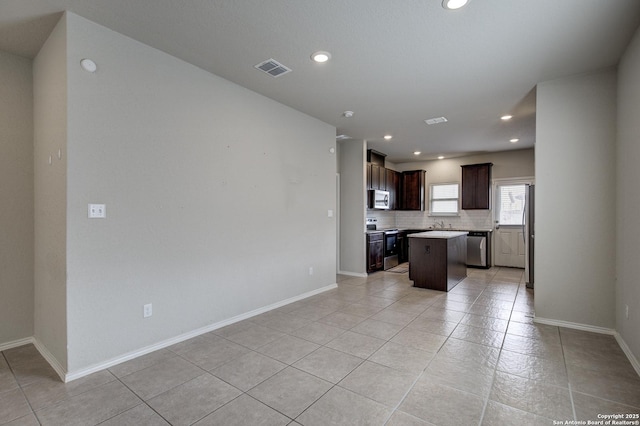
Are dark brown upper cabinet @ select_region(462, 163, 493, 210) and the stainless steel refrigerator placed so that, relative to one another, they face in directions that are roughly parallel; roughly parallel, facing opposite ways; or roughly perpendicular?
roughly perpendicular

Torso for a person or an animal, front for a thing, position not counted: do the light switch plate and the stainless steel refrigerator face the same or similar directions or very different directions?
very different directions

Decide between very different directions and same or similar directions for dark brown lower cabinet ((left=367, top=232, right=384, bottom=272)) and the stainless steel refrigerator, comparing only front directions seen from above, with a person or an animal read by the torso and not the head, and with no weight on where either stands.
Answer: very different directions

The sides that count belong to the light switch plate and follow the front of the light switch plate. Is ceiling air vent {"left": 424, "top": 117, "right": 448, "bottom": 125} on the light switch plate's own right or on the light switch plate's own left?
on the light switch plate's own left

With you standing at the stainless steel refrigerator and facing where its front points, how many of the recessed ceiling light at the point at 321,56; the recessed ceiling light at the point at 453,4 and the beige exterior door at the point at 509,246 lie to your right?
1

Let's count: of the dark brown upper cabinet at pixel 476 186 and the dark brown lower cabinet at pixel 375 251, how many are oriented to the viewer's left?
0

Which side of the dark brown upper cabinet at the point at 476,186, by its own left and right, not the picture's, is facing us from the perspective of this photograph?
front

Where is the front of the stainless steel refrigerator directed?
to the viewer's left

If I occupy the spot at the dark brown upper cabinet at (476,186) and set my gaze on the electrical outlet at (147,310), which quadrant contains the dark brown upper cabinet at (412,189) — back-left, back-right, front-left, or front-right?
front-right

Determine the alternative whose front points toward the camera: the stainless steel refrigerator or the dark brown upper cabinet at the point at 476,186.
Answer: the dark brown upper cabinet

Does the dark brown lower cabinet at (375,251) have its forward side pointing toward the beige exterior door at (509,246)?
no

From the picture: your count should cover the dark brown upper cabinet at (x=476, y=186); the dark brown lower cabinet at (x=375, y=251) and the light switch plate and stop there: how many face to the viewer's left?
0

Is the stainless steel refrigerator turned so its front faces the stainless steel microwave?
yes

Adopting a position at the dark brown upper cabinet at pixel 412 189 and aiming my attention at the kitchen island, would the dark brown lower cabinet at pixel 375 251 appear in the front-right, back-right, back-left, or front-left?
front-right

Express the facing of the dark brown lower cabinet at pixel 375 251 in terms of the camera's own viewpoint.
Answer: facing the viewer and to the right of the viewer

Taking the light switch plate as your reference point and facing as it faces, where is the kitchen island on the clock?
The kitchen island is roughly at 9 o'clock from the light switch plate.

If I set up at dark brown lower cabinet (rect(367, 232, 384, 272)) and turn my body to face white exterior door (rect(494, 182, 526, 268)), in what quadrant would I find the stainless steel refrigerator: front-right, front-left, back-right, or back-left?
front-right
